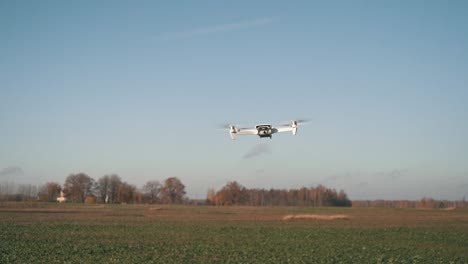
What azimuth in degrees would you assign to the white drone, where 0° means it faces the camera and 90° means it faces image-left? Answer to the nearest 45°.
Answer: approximately 0°
